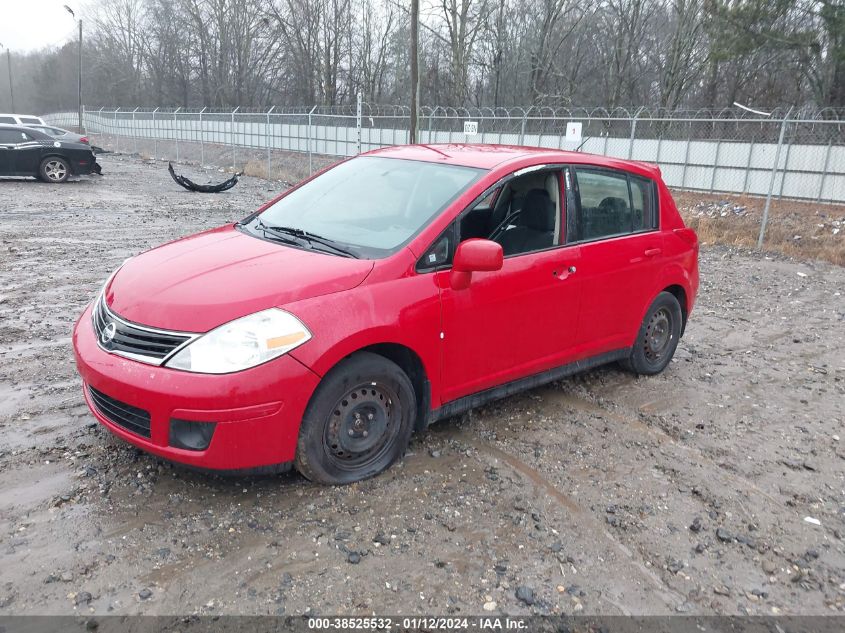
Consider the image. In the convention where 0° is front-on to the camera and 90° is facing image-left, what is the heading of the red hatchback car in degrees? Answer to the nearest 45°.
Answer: approximately 45°

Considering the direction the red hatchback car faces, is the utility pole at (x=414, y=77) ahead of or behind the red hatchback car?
behind

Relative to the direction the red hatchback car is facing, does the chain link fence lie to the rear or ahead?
to the rear
